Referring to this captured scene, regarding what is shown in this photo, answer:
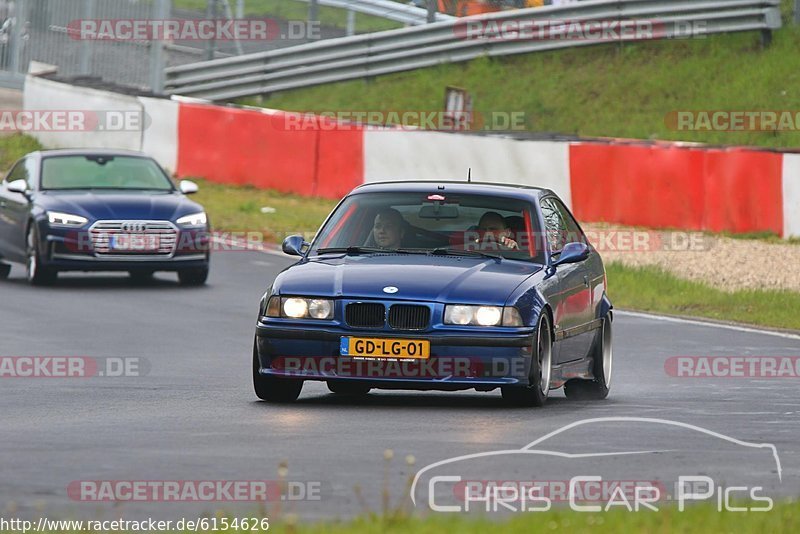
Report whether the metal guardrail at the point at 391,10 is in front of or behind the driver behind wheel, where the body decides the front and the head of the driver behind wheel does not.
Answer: behind

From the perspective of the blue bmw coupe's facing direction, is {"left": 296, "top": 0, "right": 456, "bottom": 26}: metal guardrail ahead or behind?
behind

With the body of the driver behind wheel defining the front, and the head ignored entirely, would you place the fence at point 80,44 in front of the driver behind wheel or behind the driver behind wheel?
behind

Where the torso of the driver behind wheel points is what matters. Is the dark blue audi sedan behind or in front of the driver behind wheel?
behind

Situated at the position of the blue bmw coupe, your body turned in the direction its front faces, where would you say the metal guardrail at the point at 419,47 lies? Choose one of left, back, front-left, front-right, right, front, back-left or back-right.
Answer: back

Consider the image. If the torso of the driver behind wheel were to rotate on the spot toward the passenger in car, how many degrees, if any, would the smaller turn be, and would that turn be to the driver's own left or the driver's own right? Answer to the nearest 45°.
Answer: approximately 90° to the driver's own right

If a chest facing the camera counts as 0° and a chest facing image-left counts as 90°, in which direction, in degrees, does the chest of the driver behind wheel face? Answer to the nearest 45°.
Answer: approximately 0°

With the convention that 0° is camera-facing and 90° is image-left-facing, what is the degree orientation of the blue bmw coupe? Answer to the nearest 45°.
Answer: approximately 0°
